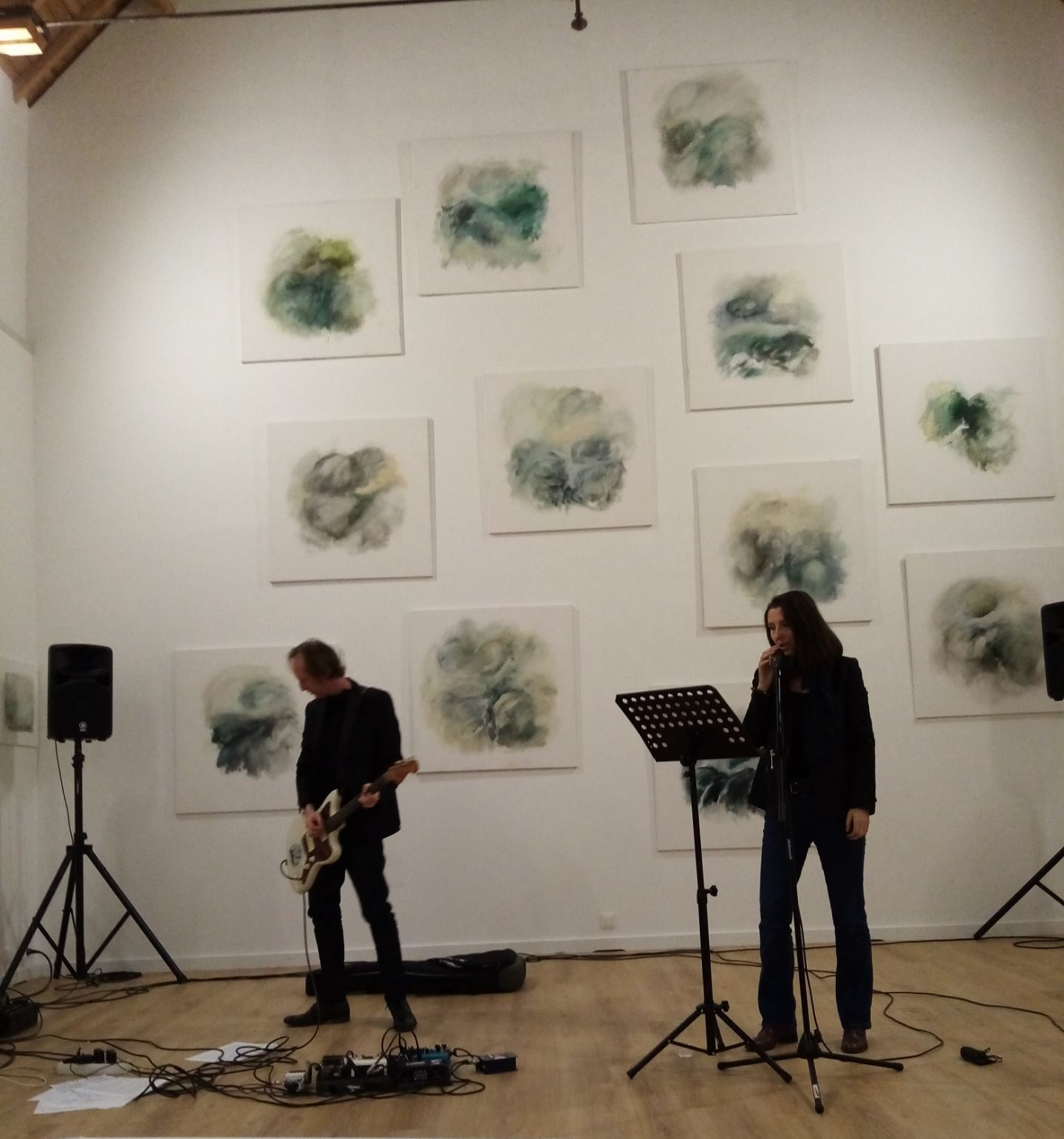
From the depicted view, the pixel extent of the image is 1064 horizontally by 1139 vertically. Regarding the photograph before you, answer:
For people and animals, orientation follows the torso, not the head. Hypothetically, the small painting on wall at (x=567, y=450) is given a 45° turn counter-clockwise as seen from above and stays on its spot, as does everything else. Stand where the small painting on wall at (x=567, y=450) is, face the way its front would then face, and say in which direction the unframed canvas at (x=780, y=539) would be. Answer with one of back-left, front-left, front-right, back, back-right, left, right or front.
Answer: front-left

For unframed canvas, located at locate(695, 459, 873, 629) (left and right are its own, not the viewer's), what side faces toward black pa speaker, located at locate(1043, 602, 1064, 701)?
left

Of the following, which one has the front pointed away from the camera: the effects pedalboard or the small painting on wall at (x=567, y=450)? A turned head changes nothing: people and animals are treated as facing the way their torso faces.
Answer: the effects pedalboard

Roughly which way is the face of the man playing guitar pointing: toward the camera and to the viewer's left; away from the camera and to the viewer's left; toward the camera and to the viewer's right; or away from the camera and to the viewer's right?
toward the camera and to the viewer's left

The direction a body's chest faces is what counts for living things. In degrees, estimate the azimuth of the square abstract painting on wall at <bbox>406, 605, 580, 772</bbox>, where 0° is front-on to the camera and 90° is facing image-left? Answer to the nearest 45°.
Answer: approximately 0°

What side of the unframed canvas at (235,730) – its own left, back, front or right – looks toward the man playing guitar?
front

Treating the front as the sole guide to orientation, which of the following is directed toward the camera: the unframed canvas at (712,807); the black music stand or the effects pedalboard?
the unframed canvas

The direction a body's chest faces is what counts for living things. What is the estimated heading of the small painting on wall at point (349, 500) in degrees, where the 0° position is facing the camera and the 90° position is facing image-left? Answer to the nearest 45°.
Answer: approximately 0°

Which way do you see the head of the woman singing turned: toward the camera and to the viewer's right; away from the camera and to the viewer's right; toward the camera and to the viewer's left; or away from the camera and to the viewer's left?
toward the camera and to the viewer's left

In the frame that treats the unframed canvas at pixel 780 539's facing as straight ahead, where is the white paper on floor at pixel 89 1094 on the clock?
The white paper on floor is roughly at 1 o'clock from the unframed canvas.
